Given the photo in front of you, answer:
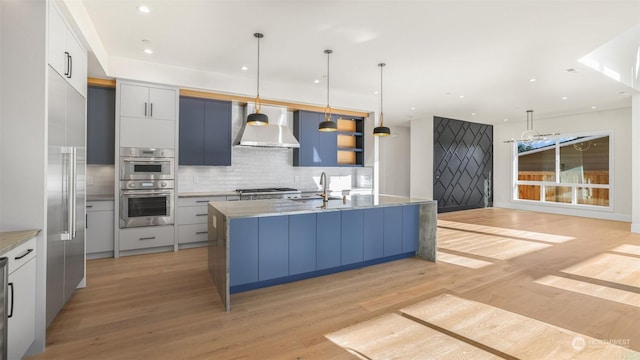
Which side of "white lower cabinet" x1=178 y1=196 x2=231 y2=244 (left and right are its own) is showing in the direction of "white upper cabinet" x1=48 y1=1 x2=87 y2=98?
front

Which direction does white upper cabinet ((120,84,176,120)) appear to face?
toward the camera

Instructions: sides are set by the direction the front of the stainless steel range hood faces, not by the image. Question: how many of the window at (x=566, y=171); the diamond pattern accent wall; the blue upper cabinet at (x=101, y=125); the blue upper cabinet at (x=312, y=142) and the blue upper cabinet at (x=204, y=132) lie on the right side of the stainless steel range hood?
2

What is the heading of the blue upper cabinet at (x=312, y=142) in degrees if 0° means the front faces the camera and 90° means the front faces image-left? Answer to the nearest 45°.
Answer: approximately 0°

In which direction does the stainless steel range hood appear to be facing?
toward the camera

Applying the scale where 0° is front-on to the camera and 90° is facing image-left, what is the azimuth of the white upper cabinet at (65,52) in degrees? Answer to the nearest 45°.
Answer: approximately 270°

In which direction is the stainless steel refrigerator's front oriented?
to the viewer's right

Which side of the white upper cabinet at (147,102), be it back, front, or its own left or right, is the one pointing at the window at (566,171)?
left

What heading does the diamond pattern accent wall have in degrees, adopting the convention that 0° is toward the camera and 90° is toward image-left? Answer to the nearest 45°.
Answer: approximately 315°

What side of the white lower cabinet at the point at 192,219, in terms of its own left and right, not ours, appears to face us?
front

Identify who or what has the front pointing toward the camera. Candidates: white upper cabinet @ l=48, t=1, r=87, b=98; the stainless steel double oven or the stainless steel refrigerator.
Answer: the stainless steel double oven

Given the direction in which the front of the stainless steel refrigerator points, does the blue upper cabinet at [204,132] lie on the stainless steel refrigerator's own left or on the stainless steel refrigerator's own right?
on the stainless steel refrigerator's own left

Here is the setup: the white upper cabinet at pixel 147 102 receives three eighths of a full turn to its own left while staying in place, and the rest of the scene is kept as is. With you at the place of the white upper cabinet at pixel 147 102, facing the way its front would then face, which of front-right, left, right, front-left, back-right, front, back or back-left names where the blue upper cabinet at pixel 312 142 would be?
front-right
